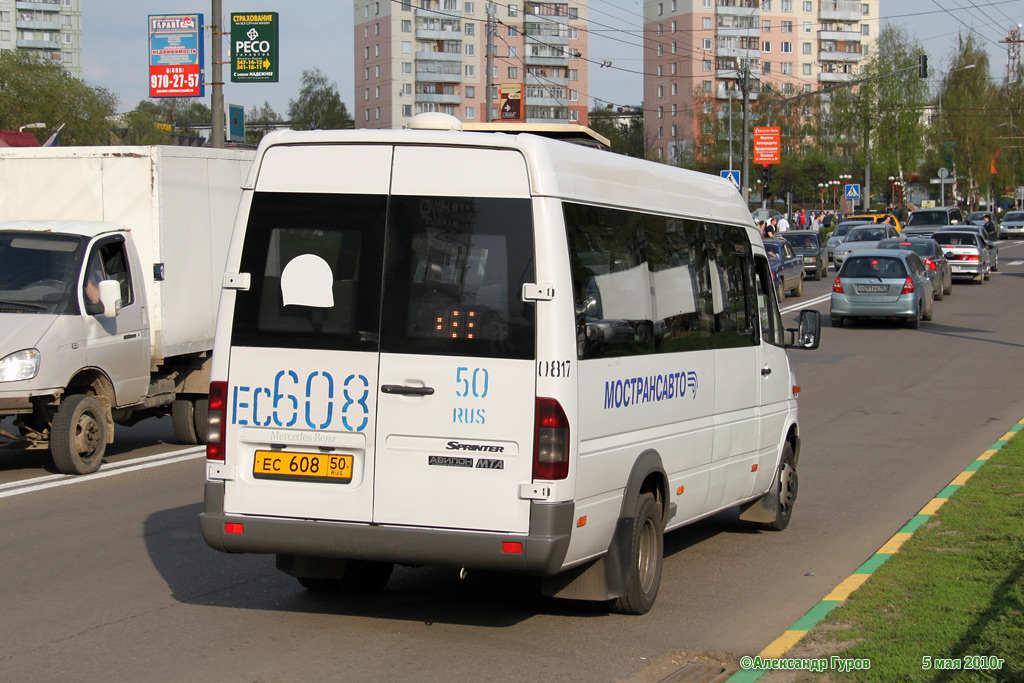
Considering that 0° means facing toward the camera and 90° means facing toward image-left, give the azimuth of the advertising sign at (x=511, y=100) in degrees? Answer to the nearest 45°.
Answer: approximately 0°

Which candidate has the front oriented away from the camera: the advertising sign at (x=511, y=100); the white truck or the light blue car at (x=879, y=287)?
the light blue car

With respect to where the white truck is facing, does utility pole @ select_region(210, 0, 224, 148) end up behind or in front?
behind

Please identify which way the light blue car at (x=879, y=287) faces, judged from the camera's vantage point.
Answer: facing away from the viewer

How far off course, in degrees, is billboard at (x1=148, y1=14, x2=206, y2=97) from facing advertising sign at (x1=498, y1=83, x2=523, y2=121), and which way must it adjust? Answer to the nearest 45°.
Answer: approximately 135° to its left

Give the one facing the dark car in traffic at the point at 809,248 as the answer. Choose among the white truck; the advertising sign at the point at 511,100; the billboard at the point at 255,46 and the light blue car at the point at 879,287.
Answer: the light blue car

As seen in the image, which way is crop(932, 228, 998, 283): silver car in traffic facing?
away from the camera
